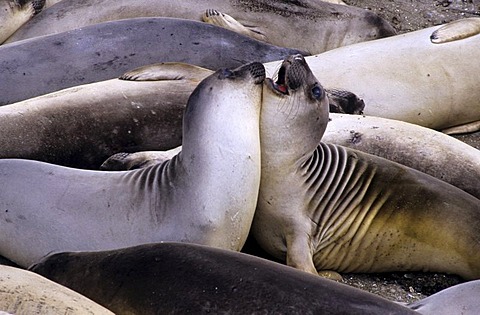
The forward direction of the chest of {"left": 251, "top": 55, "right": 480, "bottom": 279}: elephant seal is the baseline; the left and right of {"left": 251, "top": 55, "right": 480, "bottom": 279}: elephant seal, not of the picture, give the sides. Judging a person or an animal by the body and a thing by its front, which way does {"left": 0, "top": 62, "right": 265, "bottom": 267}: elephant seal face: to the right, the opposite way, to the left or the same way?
the opposite way

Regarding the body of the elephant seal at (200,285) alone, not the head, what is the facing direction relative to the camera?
to the viewer's left

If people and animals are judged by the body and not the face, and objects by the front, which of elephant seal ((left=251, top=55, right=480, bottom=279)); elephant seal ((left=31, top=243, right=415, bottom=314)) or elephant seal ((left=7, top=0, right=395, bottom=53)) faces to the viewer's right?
elephant seal ((left=7, top=0, right=395, bottom=53))

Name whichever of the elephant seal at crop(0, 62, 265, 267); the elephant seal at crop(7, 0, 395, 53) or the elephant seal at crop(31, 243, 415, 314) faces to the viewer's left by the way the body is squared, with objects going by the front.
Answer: the elephant seal at crop(31, 243, 415, 314)

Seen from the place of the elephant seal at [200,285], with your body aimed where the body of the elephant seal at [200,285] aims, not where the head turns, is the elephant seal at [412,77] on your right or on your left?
on your right

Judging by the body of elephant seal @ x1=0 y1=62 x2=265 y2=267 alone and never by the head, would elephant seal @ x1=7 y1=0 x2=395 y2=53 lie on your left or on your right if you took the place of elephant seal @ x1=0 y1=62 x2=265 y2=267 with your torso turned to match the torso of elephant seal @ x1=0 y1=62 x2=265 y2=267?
on your left

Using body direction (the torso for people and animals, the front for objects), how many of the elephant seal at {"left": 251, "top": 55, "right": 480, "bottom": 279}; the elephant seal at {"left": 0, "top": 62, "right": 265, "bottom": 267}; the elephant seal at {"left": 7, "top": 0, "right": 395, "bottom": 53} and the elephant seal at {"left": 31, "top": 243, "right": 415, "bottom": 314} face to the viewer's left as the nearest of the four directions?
2

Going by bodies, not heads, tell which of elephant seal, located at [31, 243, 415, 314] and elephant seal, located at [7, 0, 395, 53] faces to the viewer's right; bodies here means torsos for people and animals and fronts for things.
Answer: elephant seal, located at [7, 0, 395, 53]

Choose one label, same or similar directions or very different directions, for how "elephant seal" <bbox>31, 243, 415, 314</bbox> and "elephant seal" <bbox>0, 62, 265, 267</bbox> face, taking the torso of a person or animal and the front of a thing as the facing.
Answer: very different directions

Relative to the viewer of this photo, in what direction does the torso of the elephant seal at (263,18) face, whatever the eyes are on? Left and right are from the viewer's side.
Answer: facing to the right of the viewer

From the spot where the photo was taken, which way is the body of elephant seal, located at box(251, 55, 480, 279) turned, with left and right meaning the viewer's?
facing to the left of the viewer

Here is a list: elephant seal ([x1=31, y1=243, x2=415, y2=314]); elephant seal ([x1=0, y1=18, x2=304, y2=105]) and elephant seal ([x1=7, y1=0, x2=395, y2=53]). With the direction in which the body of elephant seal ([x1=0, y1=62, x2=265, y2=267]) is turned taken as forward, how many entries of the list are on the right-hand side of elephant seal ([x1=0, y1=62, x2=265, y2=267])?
1
